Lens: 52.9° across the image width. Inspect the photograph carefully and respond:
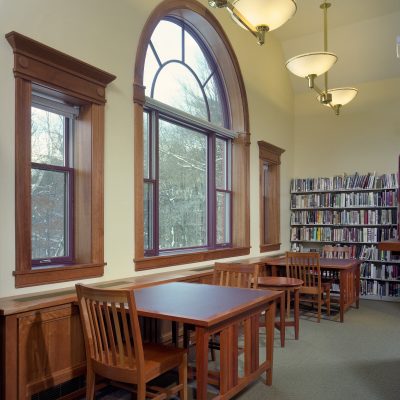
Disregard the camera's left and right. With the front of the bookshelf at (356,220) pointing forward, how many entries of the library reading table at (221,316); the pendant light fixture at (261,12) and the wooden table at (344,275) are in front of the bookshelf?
3

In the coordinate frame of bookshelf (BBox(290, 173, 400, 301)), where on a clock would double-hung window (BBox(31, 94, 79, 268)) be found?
The double-hung window is roughly at 1 o'clock from the bookshelf.

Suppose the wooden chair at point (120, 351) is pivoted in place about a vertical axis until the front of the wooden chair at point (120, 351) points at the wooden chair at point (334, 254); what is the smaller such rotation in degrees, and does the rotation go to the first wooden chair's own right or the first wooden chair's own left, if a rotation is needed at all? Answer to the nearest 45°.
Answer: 0° — it already faces it

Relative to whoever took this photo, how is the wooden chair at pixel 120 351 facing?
facing away from the viewer and to the right of the viewer

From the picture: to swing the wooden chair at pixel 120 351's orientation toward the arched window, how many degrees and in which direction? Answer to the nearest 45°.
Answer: approximately 45° to its left

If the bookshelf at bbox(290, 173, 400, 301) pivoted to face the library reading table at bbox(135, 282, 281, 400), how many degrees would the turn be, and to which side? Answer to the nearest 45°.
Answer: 0° — it already faces it

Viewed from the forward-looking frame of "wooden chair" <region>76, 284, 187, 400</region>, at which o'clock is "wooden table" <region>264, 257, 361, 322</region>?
The wooden table is roughly at 12 o'clock from the wooden chair.

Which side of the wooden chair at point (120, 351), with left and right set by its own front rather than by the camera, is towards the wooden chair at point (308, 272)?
front

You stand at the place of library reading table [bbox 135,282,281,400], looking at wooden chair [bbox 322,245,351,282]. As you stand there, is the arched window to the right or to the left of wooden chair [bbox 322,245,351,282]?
left

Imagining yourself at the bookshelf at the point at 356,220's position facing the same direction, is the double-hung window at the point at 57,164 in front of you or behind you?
in front

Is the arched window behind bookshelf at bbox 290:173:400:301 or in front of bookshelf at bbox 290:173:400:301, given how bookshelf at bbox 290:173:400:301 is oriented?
in front

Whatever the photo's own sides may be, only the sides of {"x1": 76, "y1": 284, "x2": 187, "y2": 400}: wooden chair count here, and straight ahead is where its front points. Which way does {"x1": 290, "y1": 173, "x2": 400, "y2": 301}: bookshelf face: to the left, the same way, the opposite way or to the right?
the opposite way

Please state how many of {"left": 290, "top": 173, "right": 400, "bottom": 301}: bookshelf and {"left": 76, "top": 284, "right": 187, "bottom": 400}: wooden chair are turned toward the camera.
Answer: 1

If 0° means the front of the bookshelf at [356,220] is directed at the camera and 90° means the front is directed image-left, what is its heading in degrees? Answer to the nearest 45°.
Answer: approximately 0°
